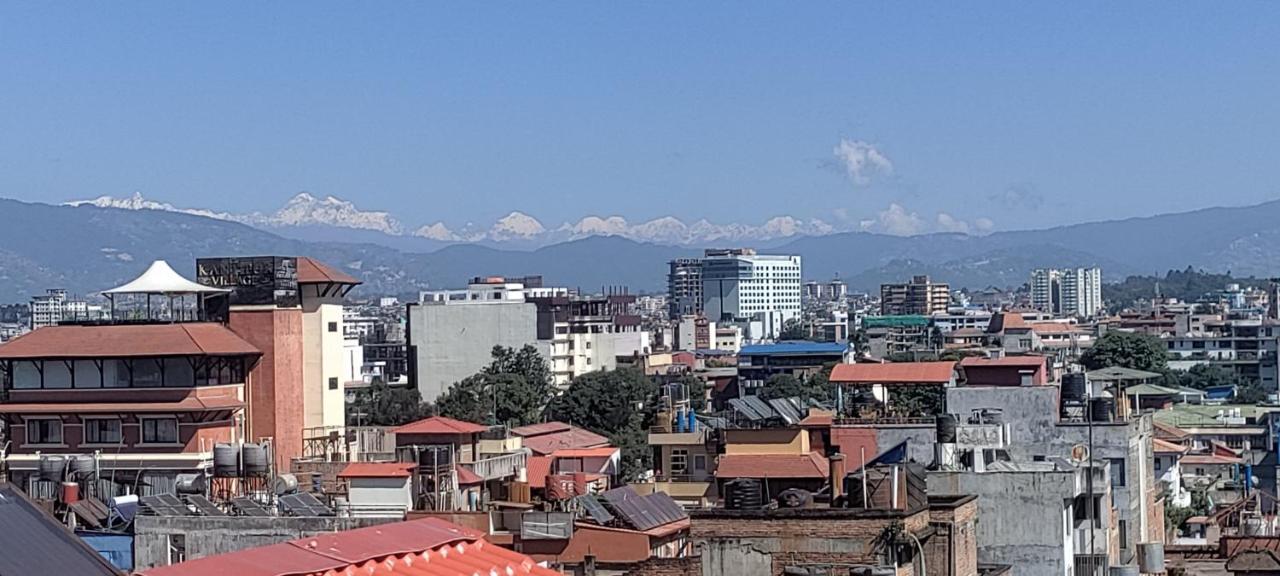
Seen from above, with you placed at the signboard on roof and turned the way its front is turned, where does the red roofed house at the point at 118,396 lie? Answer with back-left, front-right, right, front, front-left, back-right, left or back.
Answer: front-right

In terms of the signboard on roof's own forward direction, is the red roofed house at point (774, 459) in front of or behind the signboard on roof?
in front

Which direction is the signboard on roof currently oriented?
toward the camera

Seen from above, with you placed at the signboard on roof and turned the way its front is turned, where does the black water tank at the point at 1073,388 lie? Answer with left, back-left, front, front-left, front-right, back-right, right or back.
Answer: front-left

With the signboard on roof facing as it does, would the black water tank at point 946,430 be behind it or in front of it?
in front

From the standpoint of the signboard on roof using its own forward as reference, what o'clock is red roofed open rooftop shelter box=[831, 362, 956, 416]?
The red roofed open rooftop shelter is roughly at 10 o'clock from the signboard on roof.

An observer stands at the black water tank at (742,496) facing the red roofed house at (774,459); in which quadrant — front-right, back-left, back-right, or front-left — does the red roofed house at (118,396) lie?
front-left

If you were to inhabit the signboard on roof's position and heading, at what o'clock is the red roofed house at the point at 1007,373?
The red roofed house is roughly at 10 o'clock from the signboard on roof.

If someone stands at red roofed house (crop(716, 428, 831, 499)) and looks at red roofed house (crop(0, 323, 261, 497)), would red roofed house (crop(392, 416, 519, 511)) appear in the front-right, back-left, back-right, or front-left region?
front-left
